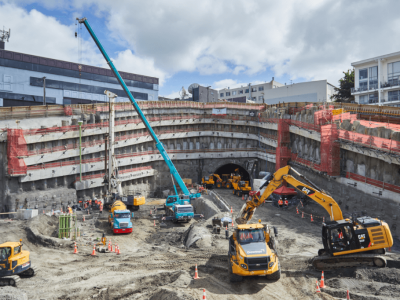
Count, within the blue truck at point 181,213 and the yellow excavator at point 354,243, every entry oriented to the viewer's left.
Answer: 1

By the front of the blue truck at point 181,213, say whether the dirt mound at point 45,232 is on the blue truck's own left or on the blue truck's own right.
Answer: on the blue truck's own right

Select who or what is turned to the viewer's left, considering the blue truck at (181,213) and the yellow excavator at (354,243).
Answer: the yellow excavator

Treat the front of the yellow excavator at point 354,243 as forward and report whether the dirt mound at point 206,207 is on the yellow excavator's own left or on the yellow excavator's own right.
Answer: on the yellow excavator's own right

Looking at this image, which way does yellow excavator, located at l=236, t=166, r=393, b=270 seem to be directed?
to the viewer's left

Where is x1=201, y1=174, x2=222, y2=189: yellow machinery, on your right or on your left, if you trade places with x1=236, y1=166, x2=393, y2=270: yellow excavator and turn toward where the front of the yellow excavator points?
on your right

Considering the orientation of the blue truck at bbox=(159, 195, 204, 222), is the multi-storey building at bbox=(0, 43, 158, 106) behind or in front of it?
behind

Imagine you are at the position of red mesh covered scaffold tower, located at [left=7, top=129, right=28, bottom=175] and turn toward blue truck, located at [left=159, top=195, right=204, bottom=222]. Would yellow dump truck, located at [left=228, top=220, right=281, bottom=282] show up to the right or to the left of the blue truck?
right

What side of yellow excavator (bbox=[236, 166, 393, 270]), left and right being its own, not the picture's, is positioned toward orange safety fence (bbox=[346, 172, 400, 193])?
right

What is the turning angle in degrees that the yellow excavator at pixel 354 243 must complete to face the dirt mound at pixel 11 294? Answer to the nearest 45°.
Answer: approximately 45° to its left
